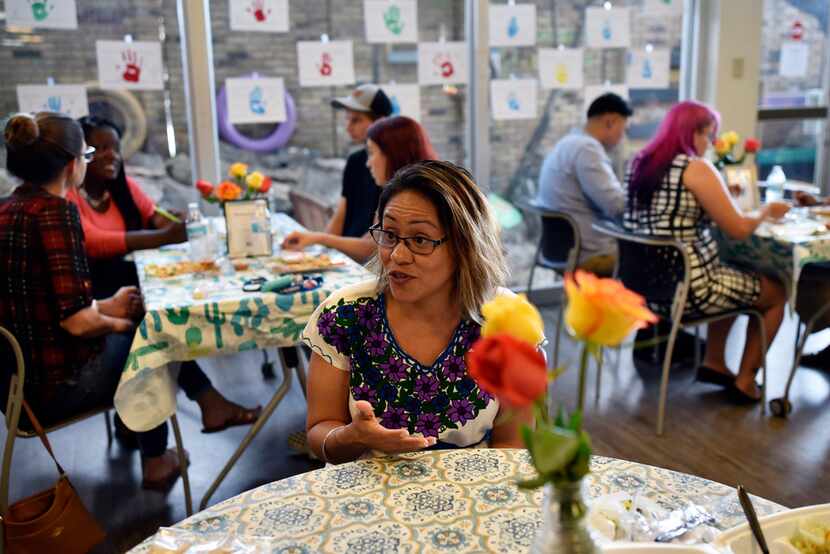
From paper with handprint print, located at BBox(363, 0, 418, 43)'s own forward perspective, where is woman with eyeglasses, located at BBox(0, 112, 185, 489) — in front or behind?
in front

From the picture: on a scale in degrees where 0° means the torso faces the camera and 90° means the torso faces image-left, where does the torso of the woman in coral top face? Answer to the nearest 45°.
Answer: approximately 315°

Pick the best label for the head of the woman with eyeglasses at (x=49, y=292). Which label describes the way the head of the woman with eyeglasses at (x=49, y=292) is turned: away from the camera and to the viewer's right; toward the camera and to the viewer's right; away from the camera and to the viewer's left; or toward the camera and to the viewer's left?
away from the camera and to the viewer's right

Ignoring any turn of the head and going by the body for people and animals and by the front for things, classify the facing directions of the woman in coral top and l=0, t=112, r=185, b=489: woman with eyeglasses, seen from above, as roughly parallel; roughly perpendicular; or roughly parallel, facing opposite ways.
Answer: roughly perpendicular

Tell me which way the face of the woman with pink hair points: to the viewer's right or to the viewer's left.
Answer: to the viewer's right

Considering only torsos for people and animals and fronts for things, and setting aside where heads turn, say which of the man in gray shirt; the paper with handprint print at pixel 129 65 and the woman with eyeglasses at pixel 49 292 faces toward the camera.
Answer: the paper with handprint print
